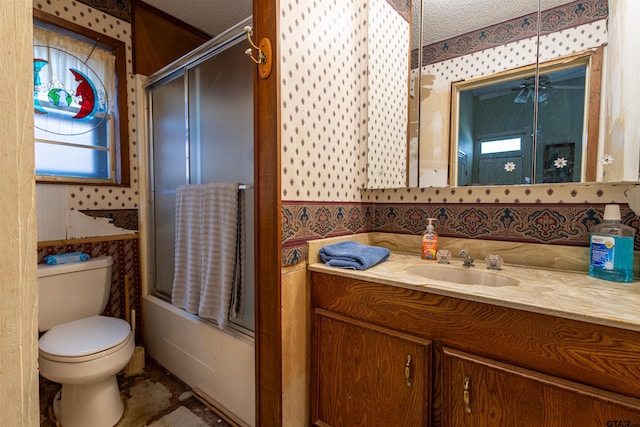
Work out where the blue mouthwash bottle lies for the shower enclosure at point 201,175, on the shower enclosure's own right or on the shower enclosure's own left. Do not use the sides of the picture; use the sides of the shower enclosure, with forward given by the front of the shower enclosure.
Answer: on the shower enclosure's own left

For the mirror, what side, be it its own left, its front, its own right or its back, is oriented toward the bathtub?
right

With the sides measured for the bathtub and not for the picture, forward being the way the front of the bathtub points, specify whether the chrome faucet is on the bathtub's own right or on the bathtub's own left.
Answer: on the bathtub's own left

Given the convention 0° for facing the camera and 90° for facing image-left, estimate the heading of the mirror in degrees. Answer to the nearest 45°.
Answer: approximately 0°
